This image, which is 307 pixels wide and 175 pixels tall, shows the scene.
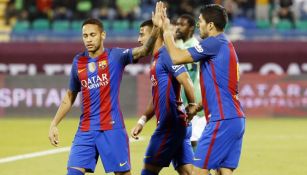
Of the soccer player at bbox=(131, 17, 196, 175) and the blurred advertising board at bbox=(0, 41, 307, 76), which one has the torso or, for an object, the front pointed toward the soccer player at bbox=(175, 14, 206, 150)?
the blurred advertising board

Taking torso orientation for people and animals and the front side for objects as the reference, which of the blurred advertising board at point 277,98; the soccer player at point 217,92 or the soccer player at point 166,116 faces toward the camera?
the blurred advertising board

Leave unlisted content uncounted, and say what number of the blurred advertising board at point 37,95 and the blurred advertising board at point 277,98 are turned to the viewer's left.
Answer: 0

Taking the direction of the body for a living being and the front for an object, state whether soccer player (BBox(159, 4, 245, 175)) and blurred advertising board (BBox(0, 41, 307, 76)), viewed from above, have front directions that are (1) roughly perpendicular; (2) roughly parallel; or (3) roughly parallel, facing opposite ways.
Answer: roughly perpendicular

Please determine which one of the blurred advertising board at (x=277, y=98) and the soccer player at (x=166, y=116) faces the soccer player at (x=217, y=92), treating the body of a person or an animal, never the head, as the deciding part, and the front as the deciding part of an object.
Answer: the blurred advertising board

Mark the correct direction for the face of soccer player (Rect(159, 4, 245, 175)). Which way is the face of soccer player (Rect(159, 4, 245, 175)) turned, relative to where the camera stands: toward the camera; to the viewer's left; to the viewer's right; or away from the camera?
to the viewer's left

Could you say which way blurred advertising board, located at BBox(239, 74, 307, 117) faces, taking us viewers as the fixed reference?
facing the viewer

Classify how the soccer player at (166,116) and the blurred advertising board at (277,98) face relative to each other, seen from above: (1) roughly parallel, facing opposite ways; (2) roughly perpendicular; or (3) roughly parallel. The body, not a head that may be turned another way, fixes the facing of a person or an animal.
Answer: roughly perpendicular

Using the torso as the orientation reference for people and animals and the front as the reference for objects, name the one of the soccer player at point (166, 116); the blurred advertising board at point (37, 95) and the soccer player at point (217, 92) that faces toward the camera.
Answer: the blurred advertising board

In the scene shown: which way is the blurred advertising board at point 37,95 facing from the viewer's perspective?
toward the camera

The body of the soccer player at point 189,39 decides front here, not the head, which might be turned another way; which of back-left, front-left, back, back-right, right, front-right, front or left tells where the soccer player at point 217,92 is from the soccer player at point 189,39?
front-left

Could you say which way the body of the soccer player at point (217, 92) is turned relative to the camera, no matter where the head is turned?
to the viewer's left

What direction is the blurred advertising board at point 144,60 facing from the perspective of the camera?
toward the camera
